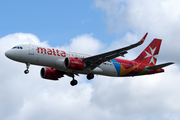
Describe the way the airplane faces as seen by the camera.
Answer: facing the viewer and to the left of the viewer
